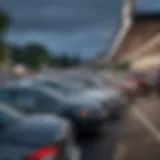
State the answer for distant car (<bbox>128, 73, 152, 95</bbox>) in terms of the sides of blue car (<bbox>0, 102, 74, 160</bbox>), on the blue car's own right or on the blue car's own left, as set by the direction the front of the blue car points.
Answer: on the blue car's own right

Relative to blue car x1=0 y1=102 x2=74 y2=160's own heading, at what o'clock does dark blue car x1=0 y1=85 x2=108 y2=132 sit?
dark blue car x1=0 y1=85 x2=108 y2=132 is roughly at 2 o'clock from blue car x1=0 y1=102 x2=74 y2=160.

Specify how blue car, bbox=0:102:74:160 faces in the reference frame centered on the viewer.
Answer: facing away from the viewer and to the left of the viewer
